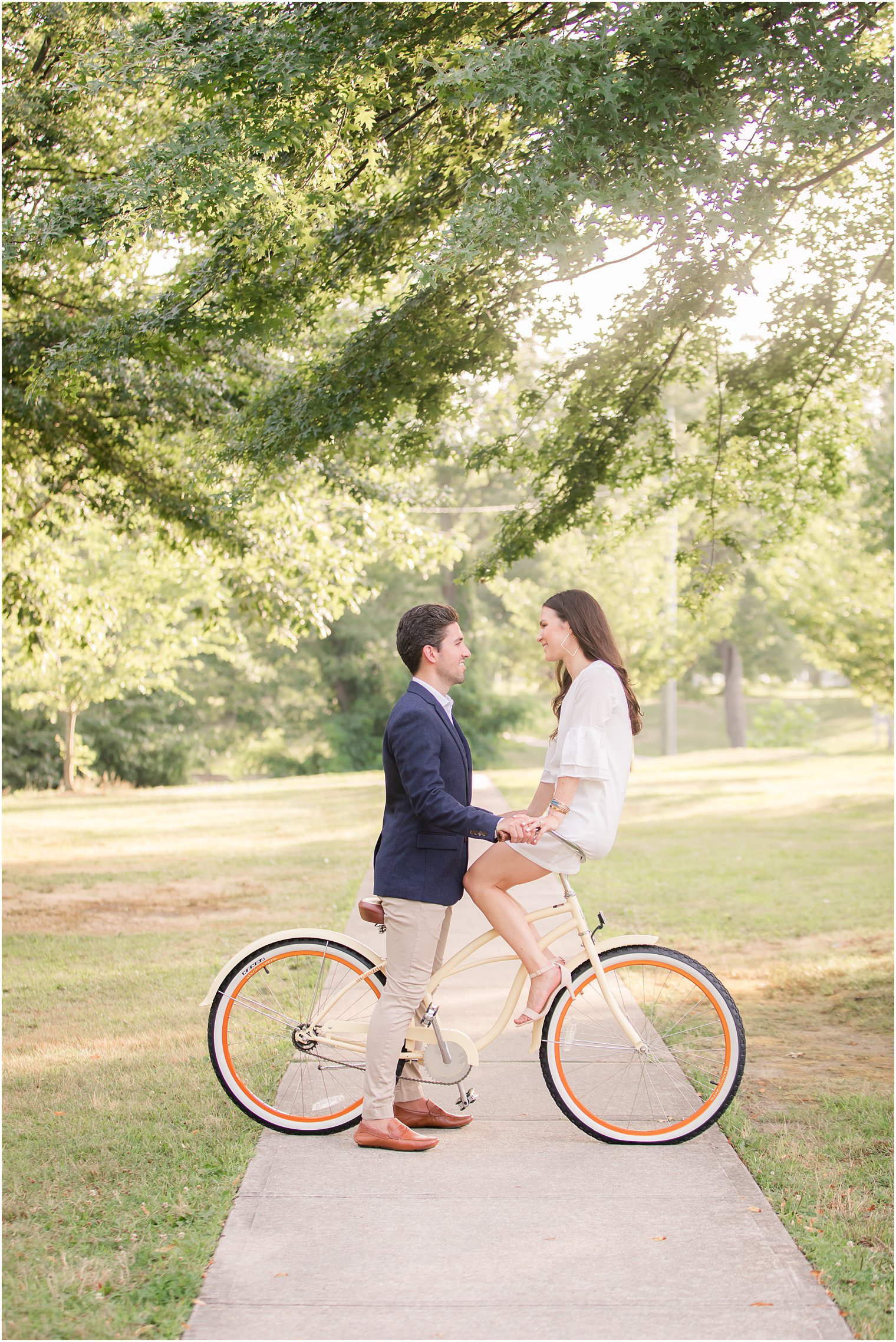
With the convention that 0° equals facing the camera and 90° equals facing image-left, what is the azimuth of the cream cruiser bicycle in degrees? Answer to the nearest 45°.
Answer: approximately 270°

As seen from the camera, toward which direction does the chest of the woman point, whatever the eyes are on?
to the viewer's left

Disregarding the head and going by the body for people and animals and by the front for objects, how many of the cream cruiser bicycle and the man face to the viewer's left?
0

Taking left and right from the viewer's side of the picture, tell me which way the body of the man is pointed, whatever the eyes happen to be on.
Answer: facing to the right of the viewer

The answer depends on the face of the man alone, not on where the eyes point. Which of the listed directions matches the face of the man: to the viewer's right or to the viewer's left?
to the viewer's right

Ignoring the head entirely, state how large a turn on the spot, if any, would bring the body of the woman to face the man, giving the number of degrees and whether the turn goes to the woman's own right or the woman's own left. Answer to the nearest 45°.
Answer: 0° — they already face them

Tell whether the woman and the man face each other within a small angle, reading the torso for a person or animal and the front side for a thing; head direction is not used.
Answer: yes

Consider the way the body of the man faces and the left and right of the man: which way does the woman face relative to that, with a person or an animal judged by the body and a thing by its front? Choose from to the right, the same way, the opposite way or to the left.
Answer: the opposite way

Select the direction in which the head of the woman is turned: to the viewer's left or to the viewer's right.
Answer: to the viewer's left
